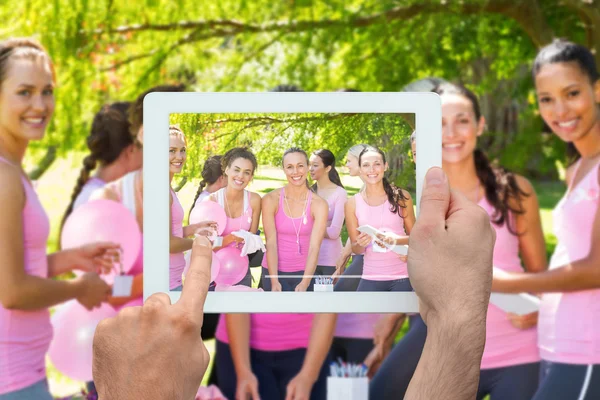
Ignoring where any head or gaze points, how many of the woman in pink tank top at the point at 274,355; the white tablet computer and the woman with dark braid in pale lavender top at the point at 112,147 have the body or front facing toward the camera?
2

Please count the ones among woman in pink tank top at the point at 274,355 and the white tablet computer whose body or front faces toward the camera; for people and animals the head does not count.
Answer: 2

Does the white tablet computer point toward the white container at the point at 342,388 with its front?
no

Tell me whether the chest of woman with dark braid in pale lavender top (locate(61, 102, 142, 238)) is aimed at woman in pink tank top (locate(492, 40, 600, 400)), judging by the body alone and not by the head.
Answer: no

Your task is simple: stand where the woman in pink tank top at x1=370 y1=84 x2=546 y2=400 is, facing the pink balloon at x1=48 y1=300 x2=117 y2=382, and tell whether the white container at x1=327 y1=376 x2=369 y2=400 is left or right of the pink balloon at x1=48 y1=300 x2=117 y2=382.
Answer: left

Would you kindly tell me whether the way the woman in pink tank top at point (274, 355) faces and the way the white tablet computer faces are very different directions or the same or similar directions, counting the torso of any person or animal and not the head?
same or similar directions

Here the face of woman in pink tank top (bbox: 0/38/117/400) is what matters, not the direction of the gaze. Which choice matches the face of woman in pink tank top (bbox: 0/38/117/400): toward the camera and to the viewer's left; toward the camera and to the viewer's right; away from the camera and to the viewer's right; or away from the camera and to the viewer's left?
toward the camera and to the viewer's right

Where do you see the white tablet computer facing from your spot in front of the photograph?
facing the viewer

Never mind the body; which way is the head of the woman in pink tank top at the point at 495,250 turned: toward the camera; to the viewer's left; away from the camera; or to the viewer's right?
toward the camera

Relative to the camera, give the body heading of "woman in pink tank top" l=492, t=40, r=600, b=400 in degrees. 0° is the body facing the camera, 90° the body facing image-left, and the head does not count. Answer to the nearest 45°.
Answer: approximately 45°

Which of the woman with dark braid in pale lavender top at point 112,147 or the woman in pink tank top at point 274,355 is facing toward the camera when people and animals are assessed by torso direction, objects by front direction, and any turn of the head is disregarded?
the woman in pink tank top at point 274,355

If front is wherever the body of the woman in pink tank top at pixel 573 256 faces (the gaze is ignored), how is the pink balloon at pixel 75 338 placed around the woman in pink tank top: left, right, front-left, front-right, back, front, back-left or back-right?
front-right
